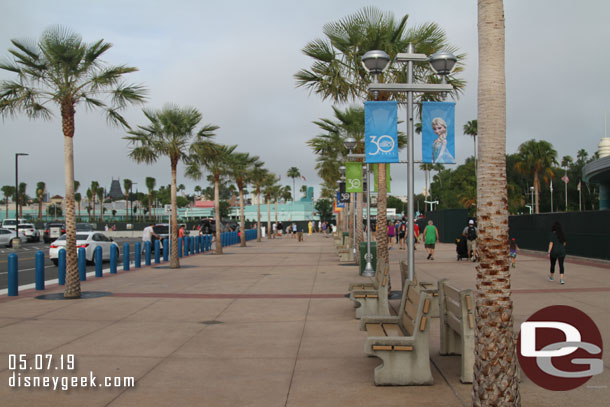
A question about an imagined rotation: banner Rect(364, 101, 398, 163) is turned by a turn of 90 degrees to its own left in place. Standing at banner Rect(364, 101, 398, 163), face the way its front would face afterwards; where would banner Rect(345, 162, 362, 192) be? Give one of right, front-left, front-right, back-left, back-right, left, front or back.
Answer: left

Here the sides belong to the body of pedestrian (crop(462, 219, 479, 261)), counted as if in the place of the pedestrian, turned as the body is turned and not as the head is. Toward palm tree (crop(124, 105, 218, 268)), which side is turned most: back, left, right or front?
left

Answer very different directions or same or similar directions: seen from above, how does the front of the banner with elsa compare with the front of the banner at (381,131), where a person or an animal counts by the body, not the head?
same or similar directions

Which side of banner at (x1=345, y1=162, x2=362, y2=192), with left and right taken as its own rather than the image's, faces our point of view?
front

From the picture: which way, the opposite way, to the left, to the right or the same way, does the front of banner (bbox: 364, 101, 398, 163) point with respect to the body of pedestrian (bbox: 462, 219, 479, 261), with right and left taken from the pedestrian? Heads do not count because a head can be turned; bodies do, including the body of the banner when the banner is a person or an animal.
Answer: the opposite way

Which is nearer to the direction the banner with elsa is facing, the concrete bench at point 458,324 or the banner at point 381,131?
the concrete bench

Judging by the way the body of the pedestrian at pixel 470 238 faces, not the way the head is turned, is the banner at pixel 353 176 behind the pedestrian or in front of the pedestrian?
behind

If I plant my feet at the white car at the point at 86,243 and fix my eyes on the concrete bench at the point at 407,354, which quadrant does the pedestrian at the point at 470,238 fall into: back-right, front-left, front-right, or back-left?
front-left

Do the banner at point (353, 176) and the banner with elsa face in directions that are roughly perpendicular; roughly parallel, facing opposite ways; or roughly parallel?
roughly parallel

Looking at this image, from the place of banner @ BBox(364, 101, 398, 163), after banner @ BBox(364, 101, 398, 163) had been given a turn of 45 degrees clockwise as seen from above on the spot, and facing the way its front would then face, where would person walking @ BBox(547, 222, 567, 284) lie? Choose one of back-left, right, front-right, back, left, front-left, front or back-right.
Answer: back

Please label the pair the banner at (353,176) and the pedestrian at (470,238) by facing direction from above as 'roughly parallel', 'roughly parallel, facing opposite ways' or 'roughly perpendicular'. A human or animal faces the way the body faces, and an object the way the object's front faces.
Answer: roughly parallel, facing opposite ways

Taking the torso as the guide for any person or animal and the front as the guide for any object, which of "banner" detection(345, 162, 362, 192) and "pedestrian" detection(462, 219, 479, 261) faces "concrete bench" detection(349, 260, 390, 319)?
the banner

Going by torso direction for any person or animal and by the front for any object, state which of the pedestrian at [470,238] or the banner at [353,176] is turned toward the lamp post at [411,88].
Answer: the banner

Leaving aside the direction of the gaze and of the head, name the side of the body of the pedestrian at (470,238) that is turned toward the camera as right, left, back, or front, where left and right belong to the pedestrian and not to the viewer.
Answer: back

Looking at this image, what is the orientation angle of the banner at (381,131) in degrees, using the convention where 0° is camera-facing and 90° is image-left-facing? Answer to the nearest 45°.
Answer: approximately 0°

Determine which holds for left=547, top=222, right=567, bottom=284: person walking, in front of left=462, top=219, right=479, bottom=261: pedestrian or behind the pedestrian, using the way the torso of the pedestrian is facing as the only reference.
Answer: behind

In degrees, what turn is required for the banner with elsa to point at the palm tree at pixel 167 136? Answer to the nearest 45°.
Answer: approximately 135° to its right

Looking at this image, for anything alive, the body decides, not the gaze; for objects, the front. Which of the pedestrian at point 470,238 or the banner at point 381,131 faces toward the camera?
the banner

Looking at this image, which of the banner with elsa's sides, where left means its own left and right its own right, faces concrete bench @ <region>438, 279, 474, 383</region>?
front

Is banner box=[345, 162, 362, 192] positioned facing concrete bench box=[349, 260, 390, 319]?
yes

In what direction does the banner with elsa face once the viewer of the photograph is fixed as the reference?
facing the viewer
